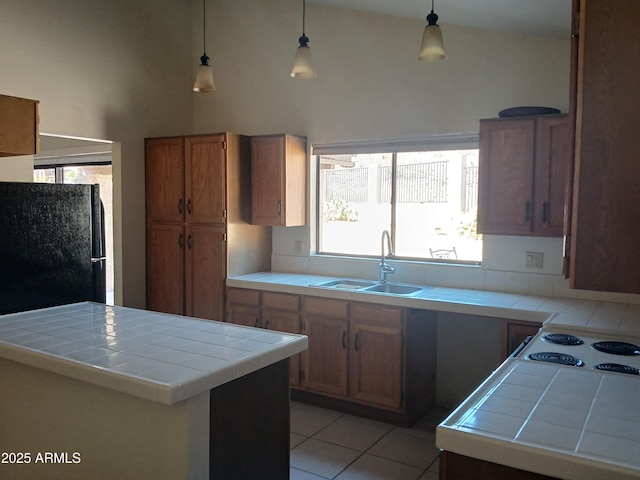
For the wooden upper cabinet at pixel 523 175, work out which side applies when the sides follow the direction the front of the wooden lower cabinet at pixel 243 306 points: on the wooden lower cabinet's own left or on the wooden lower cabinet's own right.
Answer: on the wooden lower cabinet's own left

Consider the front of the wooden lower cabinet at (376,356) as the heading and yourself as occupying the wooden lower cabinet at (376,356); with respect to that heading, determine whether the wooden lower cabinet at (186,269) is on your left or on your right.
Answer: on your right

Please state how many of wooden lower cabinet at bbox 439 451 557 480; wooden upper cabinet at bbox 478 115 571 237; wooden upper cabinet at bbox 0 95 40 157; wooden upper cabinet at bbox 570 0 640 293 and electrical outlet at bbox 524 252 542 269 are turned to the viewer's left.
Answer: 2

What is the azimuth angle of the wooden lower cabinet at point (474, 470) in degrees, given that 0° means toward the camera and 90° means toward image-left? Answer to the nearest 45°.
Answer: approximately 90°

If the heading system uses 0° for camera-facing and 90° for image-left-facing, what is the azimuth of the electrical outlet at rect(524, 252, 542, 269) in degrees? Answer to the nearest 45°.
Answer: approximately 0°

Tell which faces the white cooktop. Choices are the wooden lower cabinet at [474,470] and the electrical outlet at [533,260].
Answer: the electrical outlet

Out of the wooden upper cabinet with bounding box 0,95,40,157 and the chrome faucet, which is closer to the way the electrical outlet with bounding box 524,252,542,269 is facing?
the wooden upper cabinet

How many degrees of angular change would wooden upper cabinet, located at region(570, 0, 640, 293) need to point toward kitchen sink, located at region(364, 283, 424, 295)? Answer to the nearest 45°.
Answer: approximately 45° to its right

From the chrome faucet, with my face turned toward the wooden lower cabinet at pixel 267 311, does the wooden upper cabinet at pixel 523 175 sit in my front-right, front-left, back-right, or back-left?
back-left

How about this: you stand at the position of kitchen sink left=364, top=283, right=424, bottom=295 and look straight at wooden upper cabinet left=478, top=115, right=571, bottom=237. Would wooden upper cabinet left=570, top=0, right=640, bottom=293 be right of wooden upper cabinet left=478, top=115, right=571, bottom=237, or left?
right

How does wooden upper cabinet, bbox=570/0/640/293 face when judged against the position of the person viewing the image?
facing to the left of the viewer

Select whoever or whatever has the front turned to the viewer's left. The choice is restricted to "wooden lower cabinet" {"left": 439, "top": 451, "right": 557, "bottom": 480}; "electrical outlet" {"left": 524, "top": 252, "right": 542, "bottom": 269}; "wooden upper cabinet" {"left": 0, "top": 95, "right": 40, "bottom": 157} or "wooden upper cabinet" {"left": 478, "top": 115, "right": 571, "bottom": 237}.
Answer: the wooden lower cabinet
